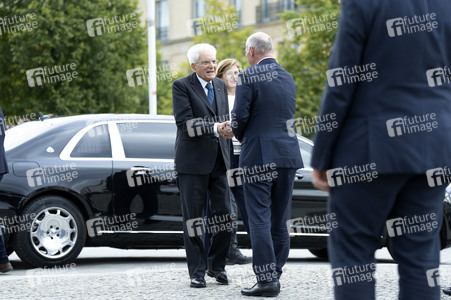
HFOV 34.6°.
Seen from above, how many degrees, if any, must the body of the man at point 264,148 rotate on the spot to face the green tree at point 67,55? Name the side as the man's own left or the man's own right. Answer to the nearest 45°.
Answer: approximately 45° to the man's own right

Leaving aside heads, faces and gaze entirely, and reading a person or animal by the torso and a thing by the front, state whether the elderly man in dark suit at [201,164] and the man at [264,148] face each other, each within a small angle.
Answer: yes

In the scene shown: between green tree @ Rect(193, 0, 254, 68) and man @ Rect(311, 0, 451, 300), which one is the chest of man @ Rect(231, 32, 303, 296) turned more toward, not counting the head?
the green tree

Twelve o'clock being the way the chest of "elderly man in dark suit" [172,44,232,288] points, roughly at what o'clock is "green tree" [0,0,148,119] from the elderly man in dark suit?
The green tree is roughly at 7 o'clock from the elderly man in dark suit.

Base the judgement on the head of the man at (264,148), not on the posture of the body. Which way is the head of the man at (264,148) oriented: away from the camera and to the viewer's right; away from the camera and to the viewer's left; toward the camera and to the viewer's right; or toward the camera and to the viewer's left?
away from the camera and to the viewer's left

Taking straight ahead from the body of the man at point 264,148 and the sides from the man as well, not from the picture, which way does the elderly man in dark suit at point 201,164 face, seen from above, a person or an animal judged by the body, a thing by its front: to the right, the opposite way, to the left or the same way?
the opposite way

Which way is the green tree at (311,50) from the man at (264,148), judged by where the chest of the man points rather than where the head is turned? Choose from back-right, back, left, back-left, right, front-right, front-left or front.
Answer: front-right

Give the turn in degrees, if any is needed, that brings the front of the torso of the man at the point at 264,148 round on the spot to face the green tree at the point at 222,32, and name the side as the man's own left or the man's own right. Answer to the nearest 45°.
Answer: approximately 45° to the man's own right

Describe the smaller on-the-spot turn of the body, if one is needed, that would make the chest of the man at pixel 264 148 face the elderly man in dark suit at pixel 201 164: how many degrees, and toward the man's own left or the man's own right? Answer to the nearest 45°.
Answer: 0° — they already face them

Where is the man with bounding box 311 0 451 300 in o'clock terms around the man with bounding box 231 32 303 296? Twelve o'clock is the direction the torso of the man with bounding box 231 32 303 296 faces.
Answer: the man with bounding box 311 0 451 300 is roughly at 7 o'clock from the man with bounding box 231 32 303 296.

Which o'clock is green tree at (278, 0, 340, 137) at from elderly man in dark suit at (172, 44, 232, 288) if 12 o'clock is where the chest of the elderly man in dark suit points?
The green tree is roughly at 8 o'clock from the elderly man in dark suit.

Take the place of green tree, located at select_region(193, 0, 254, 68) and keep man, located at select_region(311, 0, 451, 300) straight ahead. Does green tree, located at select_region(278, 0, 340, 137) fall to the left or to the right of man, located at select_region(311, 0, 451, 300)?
left

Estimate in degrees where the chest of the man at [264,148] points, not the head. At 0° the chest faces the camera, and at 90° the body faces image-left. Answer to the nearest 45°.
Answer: approximately 135°
